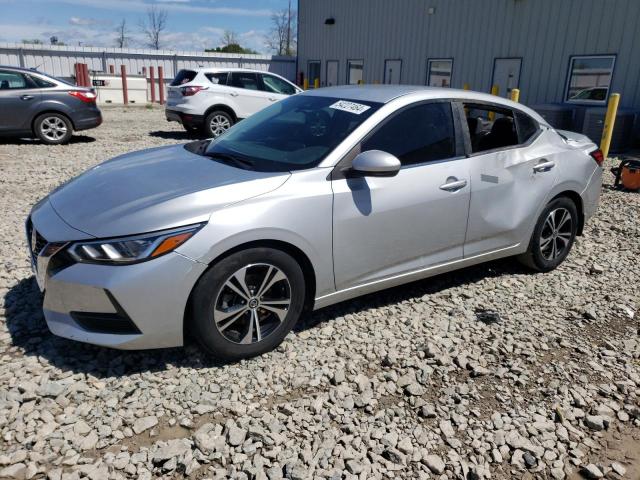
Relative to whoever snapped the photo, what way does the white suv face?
facing away from the viewer and to the right of the viewer

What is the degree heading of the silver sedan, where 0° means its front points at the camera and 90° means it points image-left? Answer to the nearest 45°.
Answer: approximately 45°

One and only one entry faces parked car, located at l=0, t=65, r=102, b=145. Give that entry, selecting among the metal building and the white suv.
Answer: the metal building

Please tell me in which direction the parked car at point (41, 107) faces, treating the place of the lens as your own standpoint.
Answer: facing to the left of the viewer

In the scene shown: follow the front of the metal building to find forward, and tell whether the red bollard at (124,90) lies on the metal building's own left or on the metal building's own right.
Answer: on the metal building's own right

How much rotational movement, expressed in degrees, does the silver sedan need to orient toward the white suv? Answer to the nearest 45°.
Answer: approximately 135° to its right

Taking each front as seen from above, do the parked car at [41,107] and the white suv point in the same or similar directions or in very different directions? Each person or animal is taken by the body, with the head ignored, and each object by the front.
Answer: very different directions

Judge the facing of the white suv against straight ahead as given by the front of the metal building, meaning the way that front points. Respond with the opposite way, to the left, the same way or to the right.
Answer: the opposite way

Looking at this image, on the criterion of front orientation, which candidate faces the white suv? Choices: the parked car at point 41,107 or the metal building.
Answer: the metal building

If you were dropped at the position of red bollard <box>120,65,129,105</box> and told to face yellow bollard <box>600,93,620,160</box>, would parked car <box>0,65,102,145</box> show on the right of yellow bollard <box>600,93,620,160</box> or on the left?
right

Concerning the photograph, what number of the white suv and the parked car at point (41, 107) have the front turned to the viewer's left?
1

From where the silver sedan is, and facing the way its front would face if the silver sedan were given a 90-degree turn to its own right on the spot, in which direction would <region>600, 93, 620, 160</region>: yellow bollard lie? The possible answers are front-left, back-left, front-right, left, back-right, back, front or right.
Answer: right

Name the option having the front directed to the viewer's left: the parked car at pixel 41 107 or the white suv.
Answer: the parked car

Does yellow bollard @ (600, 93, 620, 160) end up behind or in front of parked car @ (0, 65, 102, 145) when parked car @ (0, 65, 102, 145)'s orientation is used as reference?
behind

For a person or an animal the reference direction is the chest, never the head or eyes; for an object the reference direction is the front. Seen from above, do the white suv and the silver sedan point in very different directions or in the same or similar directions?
very different directions

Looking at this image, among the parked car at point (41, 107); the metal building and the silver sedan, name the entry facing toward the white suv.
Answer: the metal building
